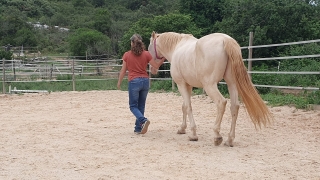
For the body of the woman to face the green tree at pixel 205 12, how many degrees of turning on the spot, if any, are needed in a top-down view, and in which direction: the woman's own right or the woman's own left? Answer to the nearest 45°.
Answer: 0° — they already face it

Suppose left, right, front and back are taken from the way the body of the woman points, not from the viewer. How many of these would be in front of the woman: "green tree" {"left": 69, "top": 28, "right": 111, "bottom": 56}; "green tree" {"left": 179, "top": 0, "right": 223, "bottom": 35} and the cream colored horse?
2

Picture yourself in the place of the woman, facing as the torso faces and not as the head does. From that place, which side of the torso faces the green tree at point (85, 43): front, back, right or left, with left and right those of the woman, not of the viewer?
front

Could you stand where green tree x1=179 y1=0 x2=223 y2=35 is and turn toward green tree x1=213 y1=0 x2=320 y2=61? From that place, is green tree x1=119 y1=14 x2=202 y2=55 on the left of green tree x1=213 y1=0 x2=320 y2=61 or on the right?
right

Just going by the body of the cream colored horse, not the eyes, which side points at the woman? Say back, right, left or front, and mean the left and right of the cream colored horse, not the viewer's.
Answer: front

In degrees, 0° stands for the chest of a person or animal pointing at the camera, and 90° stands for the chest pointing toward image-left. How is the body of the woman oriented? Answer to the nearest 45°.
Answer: approximately 180°

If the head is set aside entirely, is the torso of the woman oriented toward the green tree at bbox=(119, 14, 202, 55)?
yes

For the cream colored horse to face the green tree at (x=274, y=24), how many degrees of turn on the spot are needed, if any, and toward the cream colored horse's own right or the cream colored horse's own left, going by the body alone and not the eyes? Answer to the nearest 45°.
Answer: approximately 45° to the cream colored horse's own right

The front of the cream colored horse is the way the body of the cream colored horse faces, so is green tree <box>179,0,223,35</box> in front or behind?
in front

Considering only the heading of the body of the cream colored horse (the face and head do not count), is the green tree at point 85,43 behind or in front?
in front

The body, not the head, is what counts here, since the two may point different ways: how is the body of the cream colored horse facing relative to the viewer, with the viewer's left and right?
facing away from the viewer and to the left of the viewer

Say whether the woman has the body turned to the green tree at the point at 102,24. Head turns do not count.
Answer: yes

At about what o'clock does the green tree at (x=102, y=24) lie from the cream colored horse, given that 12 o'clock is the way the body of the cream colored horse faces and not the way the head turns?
The green tree is roughly at 1 o'clock from the cream colored horse.

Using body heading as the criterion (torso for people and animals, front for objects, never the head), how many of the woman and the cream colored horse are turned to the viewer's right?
0

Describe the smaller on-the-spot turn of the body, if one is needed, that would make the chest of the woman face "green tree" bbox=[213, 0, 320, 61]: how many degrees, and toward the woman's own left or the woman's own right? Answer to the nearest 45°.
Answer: approximately 45° to the woman's own right
